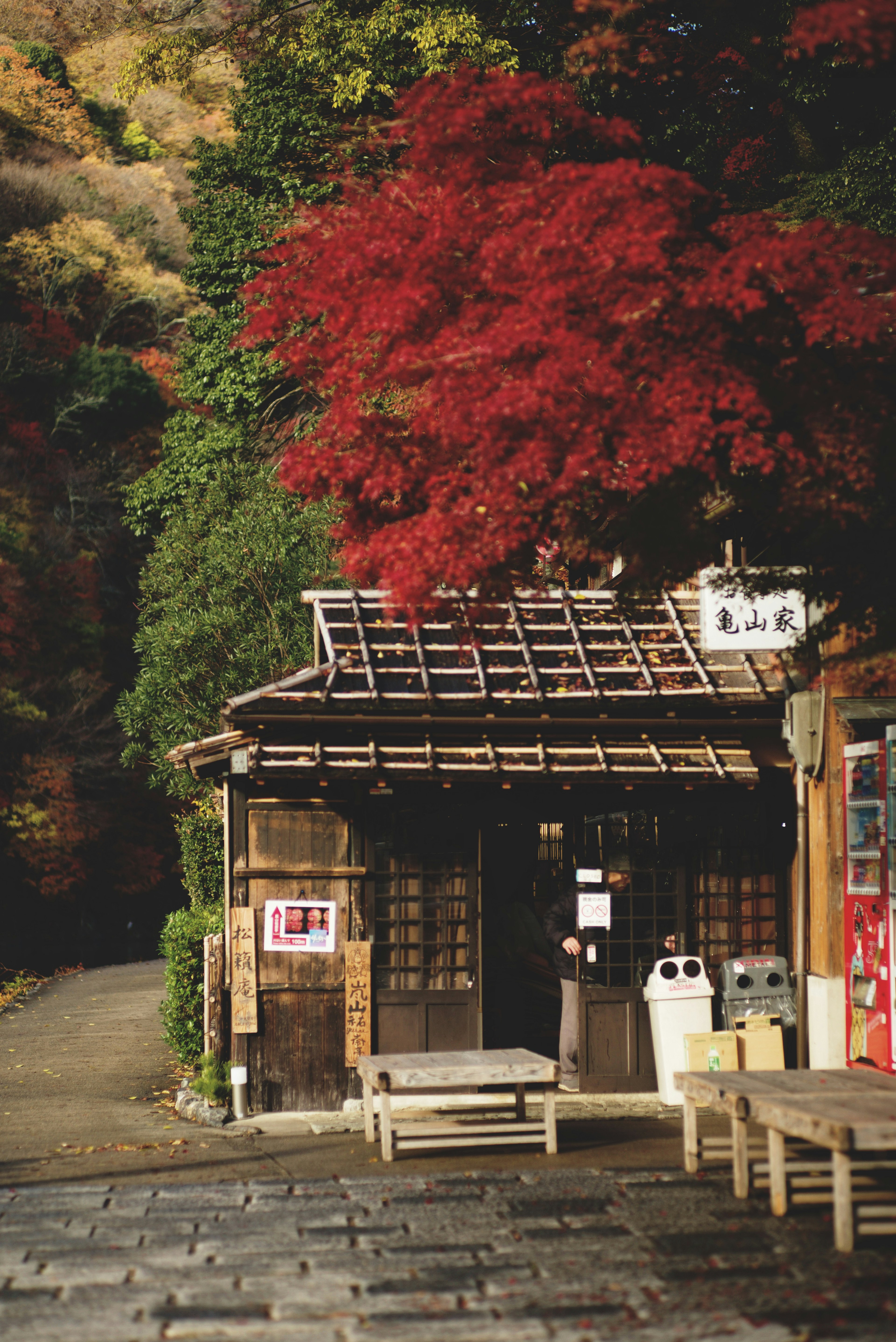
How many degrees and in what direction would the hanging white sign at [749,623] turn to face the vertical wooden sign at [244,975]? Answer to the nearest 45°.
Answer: approximately 90° to its right

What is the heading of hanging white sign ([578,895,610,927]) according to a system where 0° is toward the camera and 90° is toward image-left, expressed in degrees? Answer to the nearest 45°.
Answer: approximately 0°

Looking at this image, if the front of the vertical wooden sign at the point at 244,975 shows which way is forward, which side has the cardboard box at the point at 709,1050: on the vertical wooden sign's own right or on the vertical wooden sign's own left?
on the vertical wooden sign's own left

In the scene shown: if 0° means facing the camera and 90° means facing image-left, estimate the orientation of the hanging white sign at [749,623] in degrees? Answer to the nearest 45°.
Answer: approximately 0°

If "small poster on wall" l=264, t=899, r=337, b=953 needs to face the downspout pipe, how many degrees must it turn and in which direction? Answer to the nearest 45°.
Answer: approximately 90° to its left
